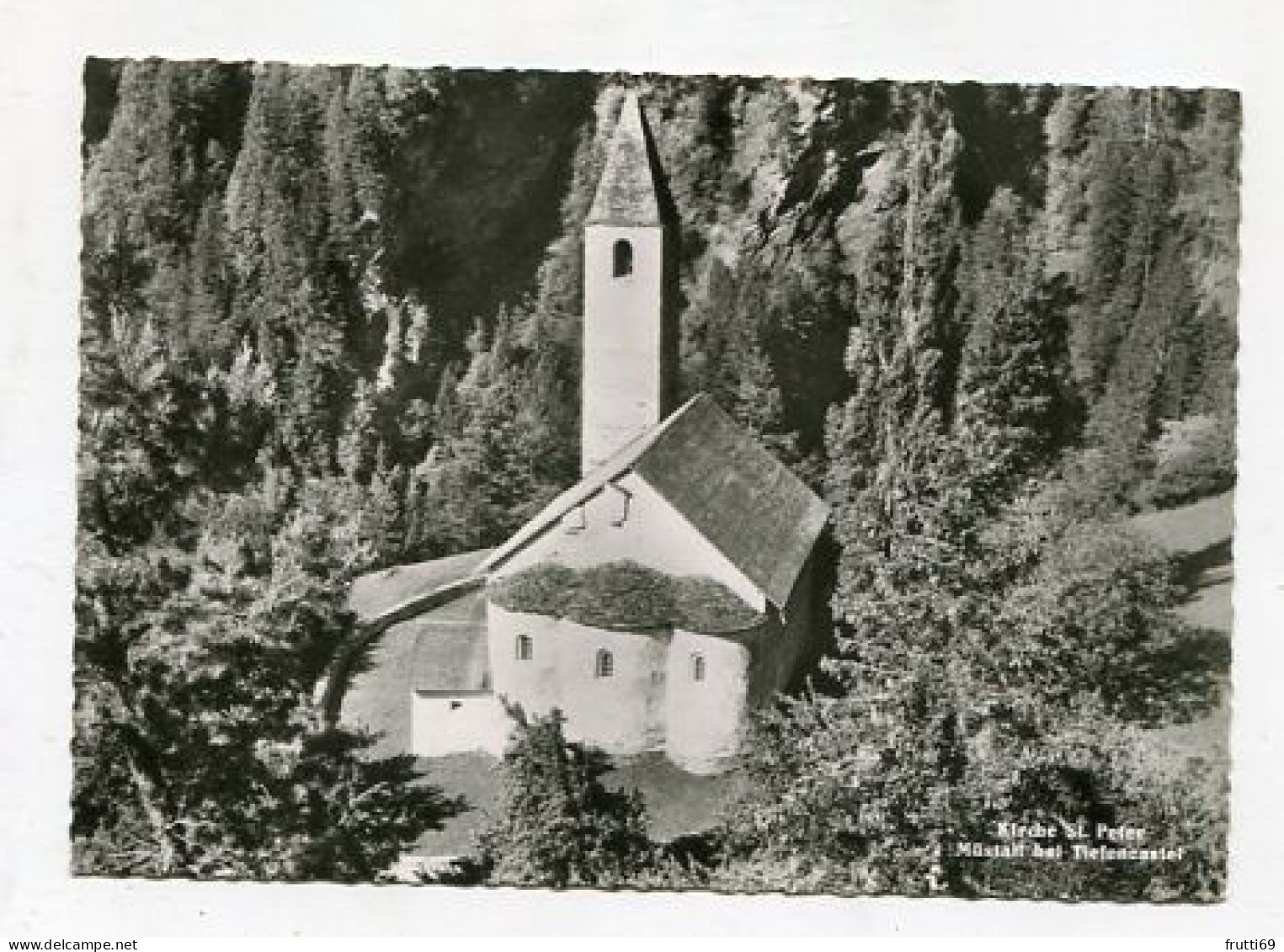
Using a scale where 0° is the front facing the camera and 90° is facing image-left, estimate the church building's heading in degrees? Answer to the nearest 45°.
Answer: approximately 180°
